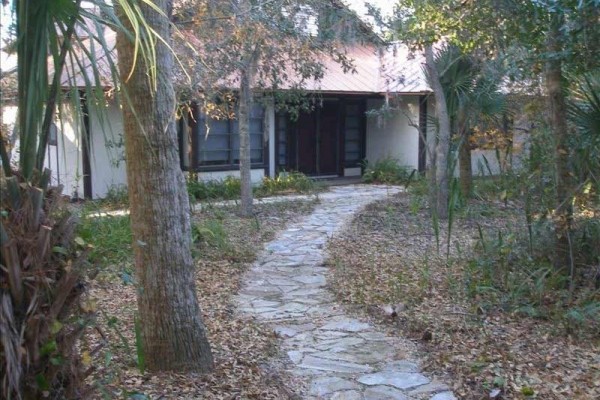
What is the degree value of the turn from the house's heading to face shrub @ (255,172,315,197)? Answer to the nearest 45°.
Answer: approximately 45° to its right

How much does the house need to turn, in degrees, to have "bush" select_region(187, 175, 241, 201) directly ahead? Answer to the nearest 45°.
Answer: approximately 45° to its right

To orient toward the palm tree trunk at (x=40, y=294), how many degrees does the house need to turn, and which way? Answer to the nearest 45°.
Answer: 0° — it already faces it

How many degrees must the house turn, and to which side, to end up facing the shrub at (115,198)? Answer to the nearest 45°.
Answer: approximately 45° to its right

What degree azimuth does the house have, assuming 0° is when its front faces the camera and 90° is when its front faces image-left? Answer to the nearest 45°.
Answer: approximately 0°

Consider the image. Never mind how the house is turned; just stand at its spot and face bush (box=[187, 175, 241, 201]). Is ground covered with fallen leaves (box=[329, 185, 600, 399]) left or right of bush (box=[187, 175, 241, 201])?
left

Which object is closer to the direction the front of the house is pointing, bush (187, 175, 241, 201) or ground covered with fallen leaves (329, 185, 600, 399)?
the ground covered with fallen leaves

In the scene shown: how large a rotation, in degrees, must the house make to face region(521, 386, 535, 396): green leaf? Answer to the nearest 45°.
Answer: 0° — it already faces it

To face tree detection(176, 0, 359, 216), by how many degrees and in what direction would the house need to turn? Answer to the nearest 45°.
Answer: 0° — it already faces it

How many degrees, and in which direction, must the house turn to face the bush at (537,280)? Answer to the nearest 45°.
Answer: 0° — it already faces it
